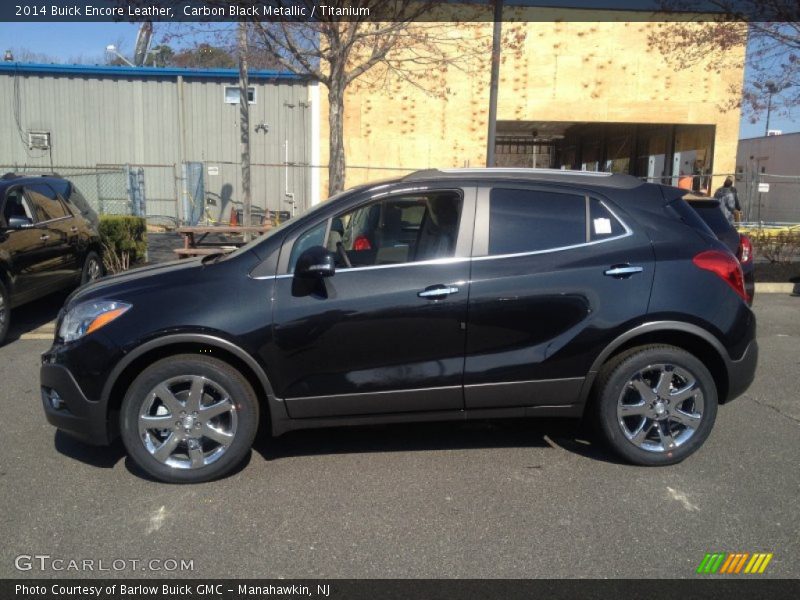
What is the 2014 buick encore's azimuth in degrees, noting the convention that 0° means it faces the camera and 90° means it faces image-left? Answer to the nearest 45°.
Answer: approximately 90°

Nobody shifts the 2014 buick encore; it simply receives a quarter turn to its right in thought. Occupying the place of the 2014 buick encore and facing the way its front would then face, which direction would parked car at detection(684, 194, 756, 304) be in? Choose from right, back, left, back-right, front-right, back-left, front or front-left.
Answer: front-right

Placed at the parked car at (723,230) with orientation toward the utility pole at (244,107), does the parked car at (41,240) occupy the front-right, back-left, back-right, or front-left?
front-left

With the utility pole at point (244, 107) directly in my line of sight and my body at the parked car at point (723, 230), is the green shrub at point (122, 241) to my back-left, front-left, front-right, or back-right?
front-left

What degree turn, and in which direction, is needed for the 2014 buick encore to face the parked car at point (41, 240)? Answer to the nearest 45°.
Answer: approximately 45° to its right

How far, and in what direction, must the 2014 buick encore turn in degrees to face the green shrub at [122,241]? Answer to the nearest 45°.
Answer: approximately 45° to its right

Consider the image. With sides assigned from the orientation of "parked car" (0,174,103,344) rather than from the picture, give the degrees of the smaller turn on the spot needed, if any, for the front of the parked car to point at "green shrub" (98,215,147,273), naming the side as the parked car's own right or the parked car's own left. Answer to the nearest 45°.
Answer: approximately 135° to the parked car's own right

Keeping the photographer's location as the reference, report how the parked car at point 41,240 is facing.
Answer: facing the viewer and to the left of the viewer

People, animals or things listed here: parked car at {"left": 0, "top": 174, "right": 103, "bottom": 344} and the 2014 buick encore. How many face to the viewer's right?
0
